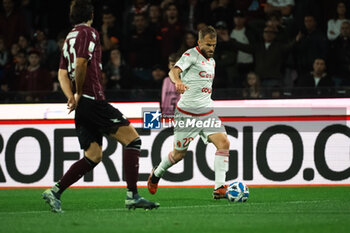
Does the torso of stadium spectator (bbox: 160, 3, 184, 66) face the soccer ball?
yes

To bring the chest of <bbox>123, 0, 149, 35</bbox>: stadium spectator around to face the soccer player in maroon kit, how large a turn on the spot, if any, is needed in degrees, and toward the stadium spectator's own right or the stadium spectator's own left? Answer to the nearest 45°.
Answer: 0° — they already face them

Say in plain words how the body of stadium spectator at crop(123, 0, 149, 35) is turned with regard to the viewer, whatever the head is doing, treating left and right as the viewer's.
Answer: facing the viewer

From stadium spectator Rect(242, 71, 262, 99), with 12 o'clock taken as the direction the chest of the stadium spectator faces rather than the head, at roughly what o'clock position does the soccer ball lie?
The soccer ball is roughly at 12 o'clock from the stadium spectator.

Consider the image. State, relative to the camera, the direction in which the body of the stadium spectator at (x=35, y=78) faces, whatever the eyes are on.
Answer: toward the camera

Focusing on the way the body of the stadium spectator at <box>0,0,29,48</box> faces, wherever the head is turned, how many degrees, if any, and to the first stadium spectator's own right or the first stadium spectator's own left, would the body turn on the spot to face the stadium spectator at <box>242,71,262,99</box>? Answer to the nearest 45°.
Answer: approximately 45° to the first stadium spectator's own left

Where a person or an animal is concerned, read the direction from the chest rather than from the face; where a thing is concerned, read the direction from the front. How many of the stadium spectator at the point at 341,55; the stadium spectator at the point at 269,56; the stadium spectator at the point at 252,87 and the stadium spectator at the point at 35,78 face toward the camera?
4

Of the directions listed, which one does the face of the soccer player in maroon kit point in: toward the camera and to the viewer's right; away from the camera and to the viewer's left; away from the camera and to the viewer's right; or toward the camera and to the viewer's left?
away from the camera and to the viewer's right

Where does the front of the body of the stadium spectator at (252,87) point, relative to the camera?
toward the camera
